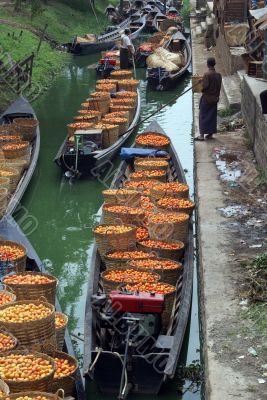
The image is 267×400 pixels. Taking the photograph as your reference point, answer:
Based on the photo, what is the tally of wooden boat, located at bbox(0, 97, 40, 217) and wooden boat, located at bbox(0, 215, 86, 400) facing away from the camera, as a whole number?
2

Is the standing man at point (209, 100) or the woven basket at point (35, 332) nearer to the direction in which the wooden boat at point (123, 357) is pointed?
the standing man

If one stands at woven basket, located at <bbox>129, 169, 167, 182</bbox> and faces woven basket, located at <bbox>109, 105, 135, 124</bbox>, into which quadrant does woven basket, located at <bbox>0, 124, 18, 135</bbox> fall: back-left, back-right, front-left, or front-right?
front-left

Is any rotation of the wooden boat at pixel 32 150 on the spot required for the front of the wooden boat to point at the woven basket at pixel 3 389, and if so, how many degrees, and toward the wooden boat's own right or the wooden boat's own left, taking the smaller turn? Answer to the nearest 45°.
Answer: approximately 180°

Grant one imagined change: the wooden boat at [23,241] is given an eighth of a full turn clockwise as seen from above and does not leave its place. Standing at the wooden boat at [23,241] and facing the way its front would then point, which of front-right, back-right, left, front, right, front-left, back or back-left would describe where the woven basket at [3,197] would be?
front-left

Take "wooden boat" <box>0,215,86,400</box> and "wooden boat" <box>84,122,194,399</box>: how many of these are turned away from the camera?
2

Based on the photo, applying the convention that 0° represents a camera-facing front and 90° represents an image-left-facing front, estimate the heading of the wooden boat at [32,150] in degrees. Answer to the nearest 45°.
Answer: approximately 180°

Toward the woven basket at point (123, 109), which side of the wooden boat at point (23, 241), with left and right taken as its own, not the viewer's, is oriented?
front

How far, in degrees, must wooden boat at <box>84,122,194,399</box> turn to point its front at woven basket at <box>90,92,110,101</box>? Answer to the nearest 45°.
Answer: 0° — it already faces it

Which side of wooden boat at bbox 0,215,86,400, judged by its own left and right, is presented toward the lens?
back

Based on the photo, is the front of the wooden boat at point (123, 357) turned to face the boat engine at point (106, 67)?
yes

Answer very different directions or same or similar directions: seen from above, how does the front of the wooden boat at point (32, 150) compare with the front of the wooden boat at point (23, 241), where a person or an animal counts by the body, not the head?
same or similar directions

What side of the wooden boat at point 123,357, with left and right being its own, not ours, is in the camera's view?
back

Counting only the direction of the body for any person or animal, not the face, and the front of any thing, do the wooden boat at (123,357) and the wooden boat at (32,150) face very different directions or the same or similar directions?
same or similar directions
